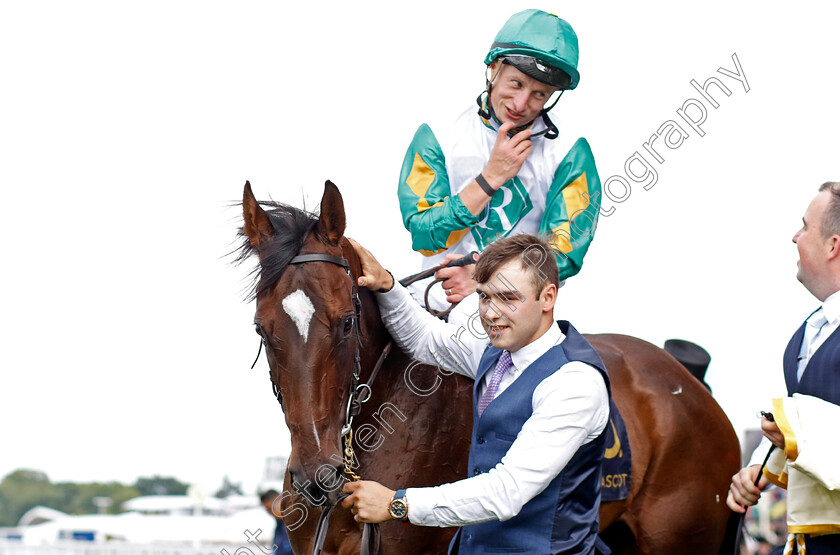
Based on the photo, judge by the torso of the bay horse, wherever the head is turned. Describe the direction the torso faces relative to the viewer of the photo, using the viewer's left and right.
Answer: facing the viewer and to the left of the viewer

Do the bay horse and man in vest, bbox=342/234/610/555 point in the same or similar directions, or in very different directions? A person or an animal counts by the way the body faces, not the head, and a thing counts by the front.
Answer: same or similar directions

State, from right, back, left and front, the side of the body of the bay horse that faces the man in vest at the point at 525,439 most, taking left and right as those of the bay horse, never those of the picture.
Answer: left

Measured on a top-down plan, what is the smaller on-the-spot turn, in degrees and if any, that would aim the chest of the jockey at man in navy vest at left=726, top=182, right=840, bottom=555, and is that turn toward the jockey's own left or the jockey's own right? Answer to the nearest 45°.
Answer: approximately 45° to the jockey's own left

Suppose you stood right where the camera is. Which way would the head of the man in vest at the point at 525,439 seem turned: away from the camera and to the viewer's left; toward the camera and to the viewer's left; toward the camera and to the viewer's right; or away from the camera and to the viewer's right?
toward the camera and to the viewer's left

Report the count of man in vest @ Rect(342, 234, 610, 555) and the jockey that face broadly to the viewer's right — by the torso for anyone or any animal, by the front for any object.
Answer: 0

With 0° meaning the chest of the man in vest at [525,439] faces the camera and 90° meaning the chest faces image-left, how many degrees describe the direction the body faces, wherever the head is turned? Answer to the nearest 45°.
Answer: approximately 45°

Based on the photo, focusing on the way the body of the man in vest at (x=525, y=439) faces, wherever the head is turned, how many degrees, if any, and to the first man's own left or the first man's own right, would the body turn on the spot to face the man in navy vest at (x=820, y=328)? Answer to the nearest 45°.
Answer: approximately 135° to the first man's own left

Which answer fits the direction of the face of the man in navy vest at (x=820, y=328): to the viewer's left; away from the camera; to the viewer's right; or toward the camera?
to the viewer's left

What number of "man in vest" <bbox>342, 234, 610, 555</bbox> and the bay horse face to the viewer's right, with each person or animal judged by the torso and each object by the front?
0

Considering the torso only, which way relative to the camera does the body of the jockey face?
toward the camera
